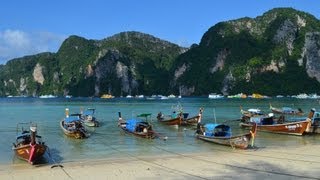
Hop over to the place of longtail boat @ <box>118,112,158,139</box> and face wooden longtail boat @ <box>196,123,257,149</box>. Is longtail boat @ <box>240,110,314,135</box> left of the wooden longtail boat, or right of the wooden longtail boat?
left

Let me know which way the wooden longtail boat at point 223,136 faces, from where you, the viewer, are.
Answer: facing the viewer and to the right of the viewer

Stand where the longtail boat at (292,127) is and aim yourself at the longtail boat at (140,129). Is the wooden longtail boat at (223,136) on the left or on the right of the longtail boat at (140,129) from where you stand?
left

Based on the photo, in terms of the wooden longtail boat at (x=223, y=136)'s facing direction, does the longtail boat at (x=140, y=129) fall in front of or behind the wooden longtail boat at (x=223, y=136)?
behind

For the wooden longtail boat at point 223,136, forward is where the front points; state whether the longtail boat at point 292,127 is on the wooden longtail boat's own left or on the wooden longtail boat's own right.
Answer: on the wooden longtail boat's own left
